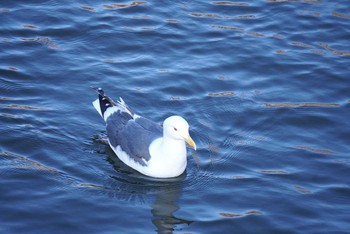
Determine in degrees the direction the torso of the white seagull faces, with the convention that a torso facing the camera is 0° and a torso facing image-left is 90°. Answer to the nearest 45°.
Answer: approximately 315°
